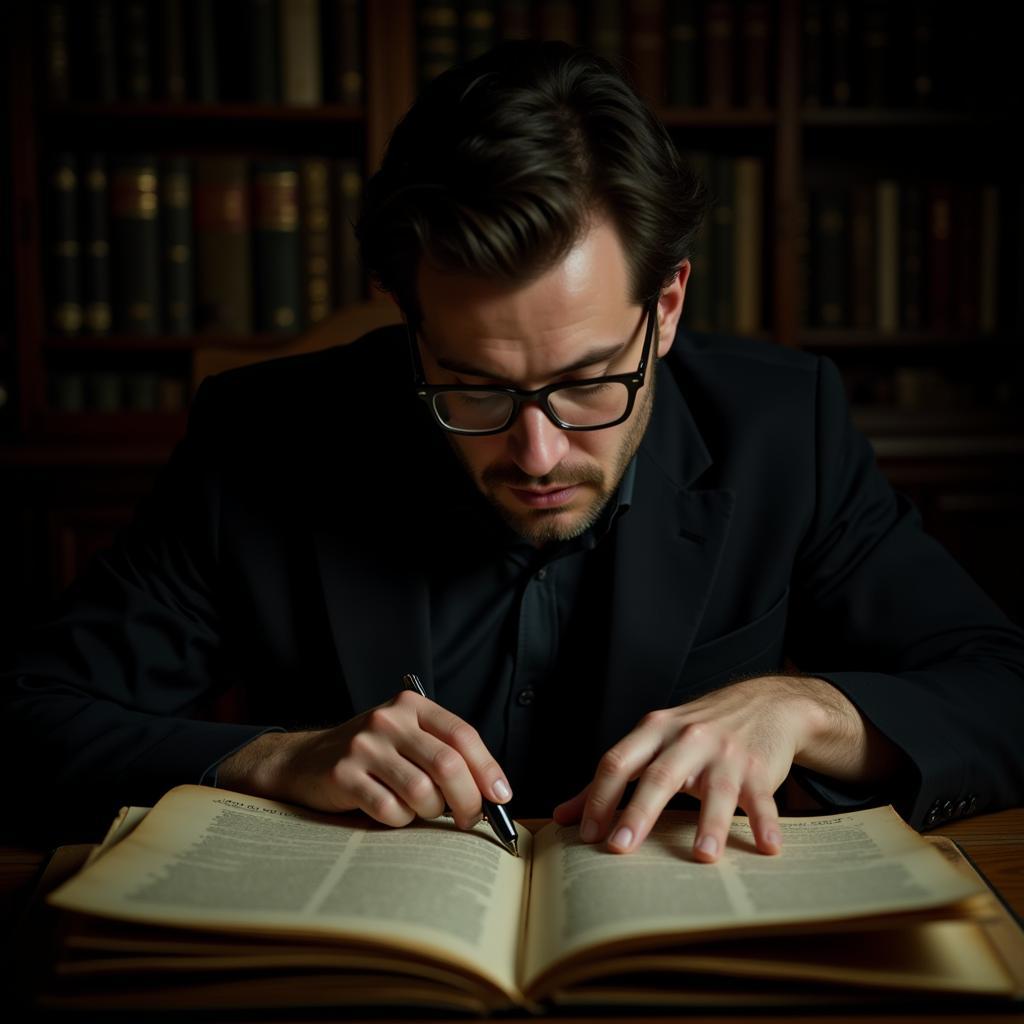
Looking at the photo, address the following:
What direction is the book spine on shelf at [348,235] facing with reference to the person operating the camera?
facing the viewer

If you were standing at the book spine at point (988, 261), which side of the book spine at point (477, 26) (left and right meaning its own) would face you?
left

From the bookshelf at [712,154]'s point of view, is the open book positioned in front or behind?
in front

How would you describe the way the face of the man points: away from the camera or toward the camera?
toward the camera

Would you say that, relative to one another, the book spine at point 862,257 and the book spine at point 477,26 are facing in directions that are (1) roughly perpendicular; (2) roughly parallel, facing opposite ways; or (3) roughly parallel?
roughly parallel

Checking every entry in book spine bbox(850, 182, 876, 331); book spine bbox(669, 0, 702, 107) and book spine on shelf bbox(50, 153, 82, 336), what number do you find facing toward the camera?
3

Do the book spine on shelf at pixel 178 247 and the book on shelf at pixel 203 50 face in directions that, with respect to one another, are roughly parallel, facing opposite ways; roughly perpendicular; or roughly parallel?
roughly parallel

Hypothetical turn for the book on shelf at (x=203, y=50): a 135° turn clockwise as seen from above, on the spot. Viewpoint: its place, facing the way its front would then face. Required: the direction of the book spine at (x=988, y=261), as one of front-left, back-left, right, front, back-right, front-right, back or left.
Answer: back-right

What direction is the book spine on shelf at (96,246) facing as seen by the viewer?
toward the camera

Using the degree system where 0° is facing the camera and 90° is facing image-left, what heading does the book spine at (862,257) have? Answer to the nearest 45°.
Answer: approximately 0°

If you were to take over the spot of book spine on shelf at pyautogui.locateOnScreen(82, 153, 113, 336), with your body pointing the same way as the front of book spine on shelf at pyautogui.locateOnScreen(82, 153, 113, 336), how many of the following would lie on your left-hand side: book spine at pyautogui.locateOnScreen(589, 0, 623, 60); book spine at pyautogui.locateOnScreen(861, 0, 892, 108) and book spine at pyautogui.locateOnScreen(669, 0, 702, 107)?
3
